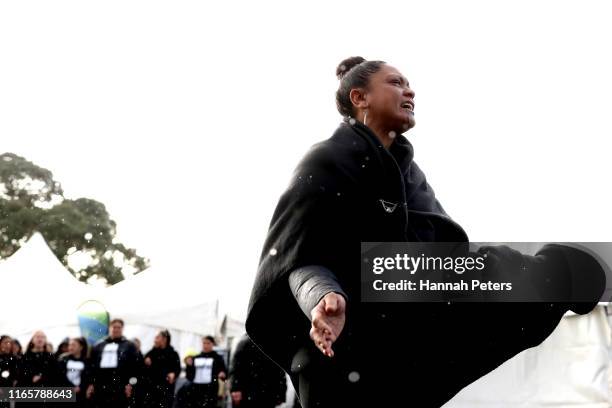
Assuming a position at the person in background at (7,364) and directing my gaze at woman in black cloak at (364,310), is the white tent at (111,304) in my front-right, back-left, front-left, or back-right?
back-left

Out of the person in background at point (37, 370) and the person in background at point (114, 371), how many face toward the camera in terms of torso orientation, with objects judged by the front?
2

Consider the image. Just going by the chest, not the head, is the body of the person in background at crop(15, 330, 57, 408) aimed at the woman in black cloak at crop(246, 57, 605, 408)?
yes

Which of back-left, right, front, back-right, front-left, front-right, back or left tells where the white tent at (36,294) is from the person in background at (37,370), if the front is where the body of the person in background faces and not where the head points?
back

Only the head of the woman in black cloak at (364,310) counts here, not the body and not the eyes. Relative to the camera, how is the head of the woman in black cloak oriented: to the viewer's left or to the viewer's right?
to the viewer's right

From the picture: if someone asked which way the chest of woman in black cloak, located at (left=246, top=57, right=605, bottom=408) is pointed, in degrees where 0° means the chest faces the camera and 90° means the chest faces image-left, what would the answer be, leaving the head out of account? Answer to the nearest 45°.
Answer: approximately 315°

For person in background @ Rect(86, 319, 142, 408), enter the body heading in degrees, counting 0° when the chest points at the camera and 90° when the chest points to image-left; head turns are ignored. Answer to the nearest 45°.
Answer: approximately 0°

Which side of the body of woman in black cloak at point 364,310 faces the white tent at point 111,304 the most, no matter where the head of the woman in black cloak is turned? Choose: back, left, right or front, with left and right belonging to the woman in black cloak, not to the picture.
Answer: back

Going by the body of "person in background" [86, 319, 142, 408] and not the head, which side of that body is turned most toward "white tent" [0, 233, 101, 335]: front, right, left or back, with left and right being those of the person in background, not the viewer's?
back

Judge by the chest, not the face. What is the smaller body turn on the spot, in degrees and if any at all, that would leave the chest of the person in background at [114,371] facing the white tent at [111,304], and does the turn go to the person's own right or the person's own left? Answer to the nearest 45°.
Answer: approximately 180°

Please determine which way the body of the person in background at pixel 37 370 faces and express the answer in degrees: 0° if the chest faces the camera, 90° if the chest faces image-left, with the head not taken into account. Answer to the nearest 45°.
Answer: approximately 0°
